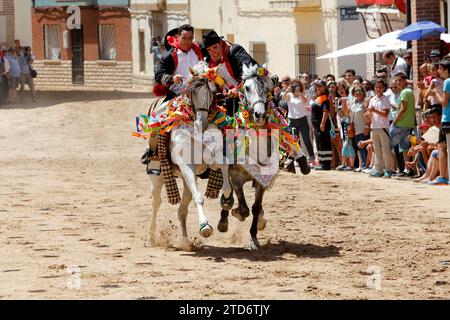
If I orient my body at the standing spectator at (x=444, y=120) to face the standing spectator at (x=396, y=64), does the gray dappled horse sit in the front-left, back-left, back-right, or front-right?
back-left

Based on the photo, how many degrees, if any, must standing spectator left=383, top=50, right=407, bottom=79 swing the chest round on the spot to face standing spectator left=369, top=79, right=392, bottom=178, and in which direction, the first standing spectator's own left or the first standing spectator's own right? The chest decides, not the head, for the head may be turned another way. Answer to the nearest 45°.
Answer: approximately 45° to the first standing spectator's own left

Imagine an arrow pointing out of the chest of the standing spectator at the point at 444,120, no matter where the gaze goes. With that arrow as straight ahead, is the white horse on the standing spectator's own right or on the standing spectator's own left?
on the standing spectator's own left

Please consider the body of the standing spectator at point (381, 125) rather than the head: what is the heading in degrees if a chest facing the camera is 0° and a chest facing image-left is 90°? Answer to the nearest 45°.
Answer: approximately 45°

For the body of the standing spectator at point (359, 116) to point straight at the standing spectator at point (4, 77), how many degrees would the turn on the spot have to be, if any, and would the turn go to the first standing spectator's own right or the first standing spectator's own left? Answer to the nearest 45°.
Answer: approximately 90° to the first standing spectator's own right

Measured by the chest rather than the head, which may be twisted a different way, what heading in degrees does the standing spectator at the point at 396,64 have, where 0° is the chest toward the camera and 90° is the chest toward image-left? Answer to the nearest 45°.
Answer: approximately 45°

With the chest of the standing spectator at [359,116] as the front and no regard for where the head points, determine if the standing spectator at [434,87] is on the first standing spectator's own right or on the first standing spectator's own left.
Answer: on the first standing spectator's own left

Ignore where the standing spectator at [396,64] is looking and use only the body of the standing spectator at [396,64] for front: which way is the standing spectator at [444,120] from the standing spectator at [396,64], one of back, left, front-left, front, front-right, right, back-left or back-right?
front-left

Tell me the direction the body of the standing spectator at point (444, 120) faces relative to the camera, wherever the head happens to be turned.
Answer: to the viewer's left
